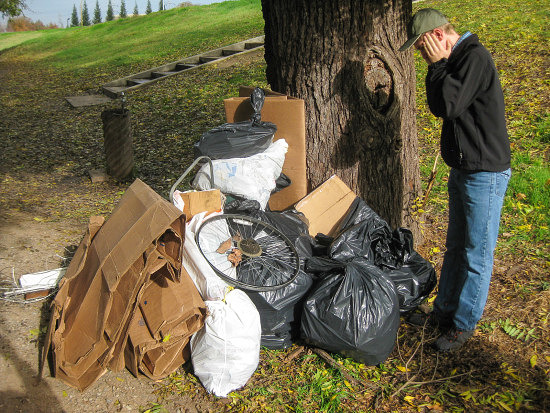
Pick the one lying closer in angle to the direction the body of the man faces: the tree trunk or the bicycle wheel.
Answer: the bicycle wheel

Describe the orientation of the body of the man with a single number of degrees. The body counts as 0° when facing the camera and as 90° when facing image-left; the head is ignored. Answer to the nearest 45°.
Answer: approximately 90°

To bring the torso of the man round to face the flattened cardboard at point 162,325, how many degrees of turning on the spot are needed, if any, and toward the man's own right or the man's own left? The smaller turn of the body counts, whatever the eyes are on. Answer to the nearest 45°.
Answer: approximately 45° to the man's own left

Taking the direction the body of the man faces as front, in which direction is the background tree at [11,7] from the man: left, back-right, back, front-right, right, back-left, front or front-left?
front-right

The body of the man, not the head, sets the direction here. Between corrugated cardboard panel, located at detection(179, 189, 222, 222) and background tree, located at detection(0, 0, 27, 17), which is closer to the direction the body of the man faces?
the corrugated cardboard panel

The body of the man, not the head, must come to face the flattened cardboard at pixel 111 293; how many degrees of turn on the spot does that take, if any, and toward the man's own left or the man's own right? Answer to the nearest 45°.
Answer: approximately 45° to the man's own left

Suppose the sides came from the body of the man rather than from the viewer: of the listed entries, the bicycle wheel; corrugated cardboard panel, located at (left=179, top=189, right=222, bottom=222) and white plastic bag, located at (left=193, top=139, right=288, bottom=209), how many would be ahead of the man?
3

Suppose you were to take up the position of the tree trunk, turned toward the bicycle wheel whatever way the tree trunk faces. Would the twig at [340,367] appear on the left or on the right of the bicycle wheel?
left

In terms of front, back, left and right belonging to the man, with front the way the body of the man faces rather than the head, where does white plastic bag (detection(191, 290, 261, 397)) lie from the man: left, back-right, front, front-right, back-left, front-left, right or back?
front-left

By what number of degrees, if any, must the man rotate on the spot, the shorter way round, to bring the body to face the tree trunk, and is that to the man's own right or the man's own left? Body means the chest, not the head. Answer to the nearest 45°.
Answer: approximately 45° to the man's own right

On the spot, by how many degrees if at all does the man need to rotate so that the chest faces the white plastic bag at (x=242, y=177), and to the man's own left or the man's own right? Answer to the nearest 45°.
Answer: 0° — they already face it
